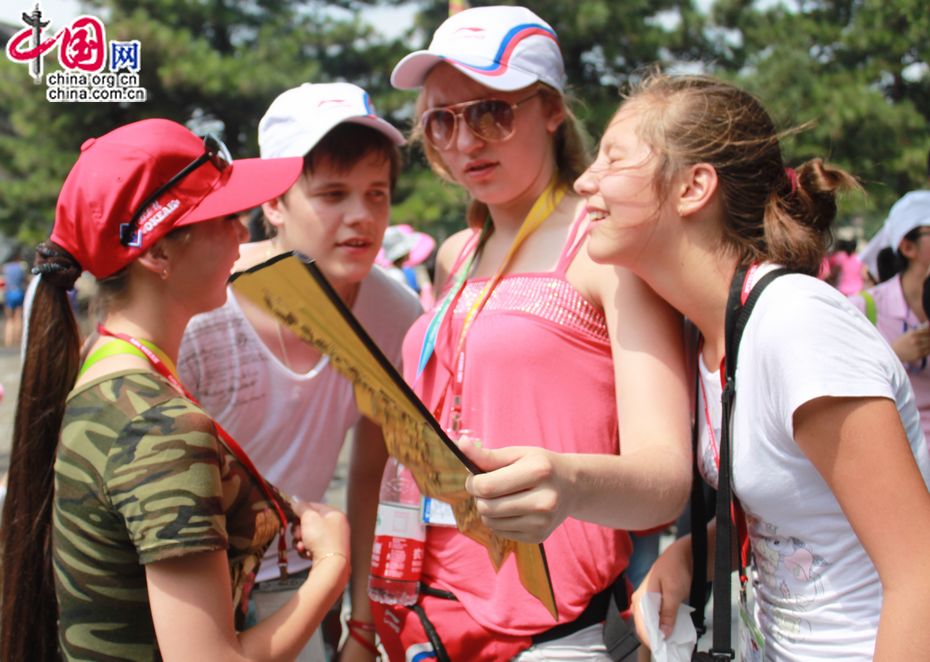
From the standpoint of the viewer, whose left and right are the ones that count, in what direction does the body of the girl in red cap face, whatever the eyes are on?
facing to the right of the viewer

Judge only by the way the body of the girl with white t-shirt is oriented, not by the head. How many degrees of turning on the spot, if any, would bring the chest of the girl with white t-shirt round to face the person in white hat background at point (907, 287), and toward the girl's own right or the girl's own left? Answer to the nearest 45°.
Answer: approximately 90° to the girl's own right

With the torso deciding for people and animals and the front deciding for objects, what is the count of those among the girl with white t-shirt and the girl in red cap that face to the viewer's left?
1

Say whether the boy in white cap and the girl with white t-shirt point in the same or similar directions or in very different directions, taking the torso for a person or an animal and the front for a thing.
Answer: very different directions

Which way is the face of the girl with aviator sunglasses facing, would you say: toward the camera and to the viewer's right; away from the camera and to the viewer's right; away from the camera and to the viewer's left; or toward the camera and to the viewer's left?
toward the camera and to the viewer's left

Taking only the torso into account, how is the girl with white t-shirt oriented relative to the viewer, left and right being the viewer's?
facing to the left of the viewer
